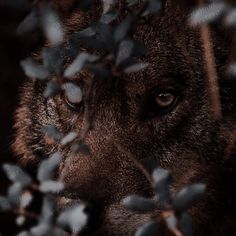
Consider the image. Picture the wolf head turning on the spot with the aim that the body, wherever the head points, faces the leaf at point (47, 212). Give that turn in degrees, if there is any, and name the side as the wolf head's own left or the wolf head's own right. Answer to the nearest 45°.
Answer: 0° — it already faces it
